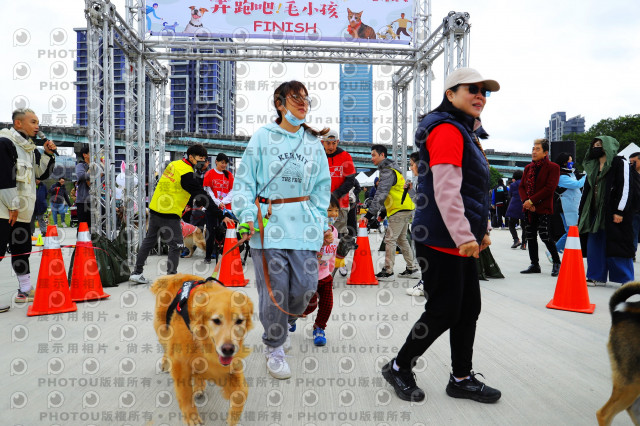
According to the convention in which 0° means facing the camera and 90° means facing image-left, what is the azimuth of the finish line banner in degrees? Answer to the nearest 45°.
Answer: approximately 0°

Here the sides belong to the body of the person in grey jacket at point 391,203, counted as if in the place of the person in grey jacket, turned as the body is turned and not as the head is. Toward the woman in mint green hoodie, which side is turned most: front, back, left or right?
left

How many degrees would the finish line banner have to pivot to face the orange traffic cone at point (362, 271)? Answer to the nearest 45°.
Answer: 0° — it already faces it

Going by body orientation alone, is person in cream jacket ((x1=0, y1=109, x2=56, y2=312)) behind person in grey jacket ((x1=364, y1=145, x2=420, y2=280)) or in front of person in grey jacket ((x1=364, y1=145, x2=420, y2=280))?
in front

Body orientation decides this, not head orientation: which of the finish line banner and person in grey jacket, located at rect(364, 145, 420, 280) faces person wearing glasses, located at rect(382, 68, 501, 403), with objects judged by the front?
the finish line banner

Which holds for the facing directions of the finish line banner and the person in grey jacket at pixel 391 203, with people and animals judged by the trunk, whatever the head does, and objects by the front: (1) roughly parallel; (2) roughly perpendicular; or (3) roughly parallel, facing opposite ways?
roughly perpendicular

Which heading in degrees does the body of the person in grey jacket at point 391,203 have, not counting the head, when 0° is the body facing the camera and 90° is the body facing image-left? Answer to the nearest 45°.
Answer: approximately 90°

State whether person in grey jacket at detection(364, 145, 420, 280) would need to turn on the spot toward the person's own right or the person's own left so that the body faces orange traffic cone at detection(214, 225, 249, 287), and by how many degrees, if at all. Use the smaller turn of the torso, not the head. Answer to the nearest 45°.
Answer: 0° — they already face it
